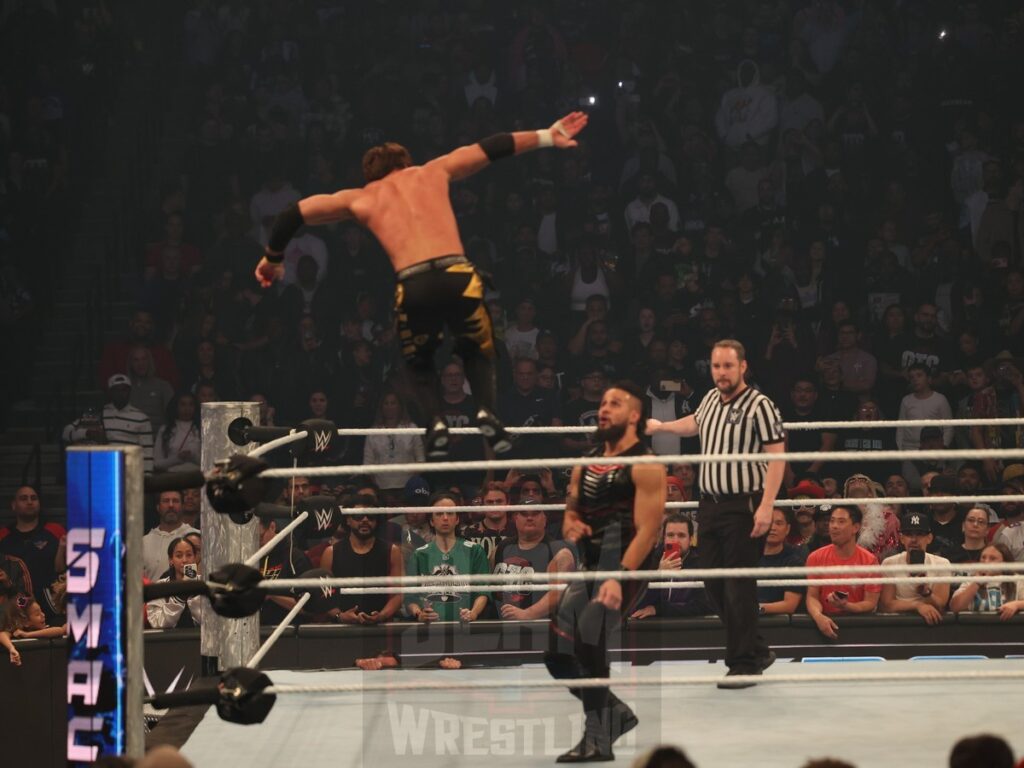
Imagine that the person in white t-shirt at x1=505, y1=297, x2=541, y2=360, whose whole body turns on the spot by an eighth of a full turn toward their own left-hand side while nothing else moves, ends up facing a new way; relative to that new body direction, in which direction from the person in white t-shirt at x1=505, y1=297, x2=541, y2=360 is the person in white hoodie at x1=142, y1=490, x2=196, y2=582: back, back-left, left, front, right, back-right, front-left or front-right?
right

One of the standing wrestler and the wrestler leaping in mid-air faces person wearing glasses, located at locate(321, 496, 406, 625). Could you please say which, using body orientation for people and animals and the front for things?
the wrestler leaping in mid-air

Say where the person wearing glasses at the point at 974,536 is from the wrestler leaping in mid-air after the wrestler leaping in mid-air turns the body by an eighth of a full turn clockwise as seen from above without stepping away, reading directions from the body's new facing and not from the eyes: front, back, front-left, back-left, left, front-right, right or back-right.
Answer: front

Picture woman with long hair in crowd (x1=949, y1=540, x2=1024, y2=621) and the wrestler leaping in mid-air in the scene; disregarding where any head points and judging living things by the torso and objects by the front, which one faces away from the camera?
the wrestler leaping in mid-air

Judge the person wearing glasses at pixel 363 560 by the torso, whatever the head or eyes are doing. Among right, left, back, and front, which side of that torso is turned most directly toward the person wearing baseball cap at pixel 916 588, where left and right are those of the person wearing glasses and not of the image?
left

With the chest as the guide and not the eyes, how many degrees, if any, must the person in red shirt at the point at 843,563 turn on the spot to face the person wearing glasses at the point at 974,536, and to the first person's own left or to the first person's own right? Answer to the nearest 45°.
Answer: approximately 135° to the first person's own left

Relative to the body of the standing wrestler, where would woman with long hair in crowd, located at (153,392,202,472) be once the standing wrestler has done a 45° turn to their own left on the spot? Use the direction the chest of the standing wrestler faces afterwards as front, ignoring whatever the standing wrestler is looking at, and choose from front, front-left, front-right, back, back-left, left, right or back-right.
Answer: back-right

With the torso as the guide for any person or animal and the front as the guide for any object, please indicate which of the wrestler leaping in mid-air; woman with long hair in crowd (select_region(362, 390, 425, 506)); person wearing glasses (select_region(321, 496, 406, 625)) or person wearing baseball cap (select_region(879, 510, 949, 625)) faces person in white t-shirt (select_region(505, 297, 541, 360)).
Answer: the wrestler leaping in mid-air

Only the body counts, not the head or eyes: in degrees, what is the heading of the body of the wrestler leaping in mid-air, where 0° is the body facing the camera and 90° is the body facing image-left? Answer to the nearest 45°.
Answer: approximately 180°

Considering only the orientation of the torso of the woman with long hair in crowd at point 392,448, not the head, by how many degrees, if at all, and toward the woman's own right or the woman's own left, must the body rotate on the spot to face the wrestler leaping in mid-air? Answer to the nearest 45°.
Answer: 0° — they already face them

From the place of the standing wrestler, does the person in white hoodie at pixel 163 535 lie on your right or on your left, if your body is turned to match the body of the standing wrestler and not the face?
on your right

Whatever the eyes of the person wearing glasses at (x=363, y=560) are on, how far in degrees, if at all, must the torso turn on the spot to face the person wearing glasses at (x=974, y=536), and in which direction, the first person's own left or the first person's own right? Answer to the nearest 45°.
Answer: approximately 90° to the first person's own left
